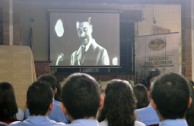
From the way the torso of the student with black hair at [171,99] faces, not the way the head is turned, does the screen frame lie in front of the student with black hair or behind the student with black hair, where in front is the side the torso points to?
in front

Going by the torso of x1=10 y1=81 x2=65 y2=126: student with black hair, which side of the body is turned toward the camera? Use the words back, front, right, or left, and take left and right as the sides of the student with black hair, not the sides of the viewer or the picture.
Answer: back

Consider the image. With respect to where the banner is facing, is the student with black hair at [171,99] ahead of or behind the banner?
ahead

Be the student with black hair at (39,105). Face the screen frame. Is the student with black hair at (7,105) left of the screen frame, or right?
left

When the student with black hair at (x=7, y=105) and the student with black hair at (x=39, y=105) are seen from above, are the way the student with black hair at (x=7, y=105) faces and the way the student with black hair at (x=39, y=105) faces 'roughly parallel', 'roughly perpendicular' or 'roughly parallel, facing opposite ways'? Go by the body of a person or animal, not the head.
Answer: roughly parallel

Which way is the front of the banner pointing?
toward the camera

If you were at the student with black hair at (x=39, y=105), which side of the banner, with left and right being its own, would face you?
front

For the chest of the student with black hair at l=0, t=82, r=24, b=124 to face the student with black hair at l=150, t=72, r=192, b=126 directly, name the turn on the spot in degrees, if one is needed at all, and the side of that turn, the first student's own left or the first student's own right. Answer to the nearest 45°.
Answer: approximately 135° to the first student's own right

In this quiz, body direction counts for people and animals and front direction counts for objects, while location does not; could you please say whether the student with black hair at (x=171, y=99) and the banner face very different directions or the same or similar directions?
very different directions

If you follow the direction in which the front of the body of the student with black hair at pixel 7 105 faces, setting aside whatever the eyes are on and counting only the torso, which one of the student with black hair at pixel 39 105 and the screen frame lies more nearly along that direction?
the screen frame

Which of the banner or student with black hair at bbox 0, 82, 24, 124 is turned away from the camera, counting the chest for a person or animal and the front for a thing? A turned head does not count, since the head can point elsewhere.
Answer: the student with black hair

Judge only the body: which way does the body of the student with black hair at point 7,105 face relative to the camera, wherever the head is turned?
away from the camera

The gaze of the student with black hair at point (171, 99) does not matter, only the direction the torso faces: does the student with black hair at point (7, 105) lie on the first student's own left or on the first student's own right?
on the first student's own left

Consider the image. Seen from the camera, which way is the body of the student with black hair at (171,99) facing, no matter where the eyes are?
away from the camera

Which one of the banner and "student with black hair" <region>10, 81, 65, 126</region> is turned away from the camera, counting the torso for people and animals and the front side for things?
the student with black hair

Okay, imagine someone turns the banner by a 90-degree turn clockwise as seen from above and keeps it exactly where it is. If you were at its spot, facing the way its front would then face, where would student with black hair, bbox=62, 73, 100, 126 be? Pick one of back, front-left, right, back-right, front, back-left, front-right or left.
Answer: left
